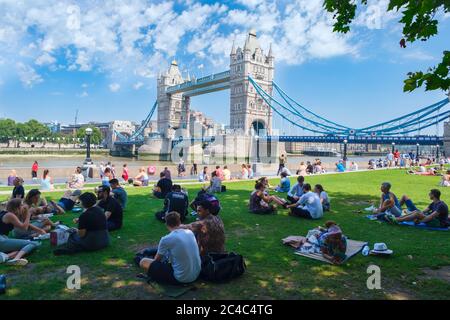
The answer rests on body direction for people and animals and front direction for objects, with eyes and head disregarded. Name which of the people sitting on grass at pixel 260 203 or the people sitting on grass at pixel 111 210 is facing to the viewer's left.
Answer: the people sitting on grass at pixel 111 210

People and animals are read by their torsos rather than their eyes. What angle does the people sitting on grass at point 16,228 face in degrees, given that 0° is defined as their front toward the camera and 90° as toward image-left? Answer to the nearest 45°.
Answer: approximately 270°

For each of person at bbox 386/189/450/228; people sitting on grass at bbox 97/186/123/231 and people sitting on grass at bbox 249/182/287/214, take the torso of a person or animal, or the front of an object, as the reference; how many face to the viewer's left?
2

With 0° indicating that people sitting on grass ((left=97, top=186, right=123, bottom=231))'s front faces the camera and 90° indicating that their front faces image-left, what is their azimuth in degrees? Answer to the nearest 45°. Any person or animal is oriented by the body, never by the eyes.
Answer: approximately 90°

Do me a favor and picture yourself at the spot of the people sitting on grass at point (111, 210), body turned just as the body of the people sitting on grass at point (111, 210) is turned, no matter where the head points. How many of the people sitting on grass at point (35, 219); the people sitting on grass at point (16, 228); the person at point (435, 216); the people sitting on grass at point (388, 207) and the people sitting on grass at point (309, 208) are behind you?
3

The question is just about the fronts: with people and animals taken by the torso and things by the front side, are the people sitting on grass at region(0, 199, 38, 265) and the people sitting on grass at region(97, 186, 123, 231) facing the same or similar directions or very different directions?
very different directions

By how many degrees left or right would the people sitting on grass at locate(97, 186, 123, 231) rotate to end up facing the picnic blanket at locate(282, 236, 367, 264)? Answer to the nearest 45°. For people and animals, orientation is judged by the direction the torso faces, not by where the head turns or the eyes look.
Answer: approximately 135° to their left

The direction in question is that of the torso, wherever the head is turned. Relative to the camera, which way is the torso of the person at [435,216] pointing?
to the viewer's left
